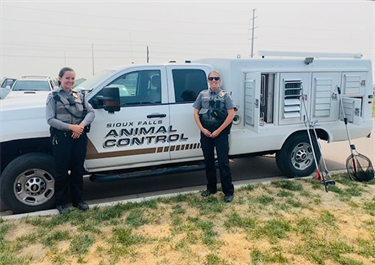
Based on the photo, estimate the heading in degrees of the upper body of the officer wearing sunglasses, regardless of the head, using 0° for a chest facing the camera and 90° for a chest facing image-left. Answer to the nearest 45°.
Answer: approximately 0°

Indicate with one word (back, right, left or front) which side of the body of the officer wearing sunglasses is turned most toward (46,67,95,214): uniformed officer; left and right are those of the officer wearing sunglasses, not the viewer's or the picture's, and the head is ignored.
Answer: right
